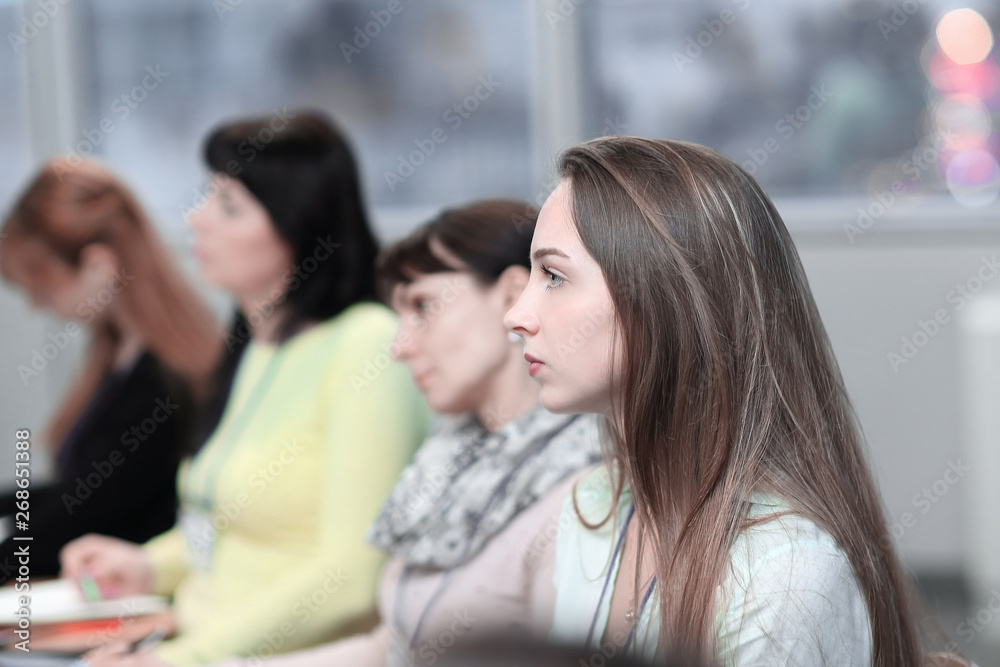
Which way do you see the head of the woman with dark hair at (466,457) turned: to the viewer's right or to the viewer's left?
to the viewer's left

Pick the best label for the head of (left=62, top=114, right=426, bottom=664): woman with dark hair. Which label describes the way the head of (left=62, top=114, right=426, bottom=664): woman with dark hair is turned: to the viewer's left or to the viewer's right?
to the viewer's left

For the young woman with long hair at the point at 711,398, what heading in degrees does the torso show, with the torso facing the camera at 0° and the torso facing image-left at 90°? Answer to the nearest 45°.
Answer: approximately 90°

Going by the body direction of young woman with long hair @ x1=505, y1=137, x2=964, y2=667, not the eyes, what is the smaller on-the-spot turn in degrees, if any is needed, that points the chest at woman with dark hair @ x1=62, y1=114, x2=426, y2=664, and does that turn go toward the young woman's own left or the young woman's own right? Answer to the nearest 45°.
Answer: approximately 45° to the young woman's own right

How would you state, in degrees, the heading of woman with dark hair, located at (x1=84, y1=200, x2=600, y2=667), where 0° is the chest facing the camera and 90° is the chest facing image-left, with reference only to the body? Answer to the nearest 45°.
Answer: approximately 45°
